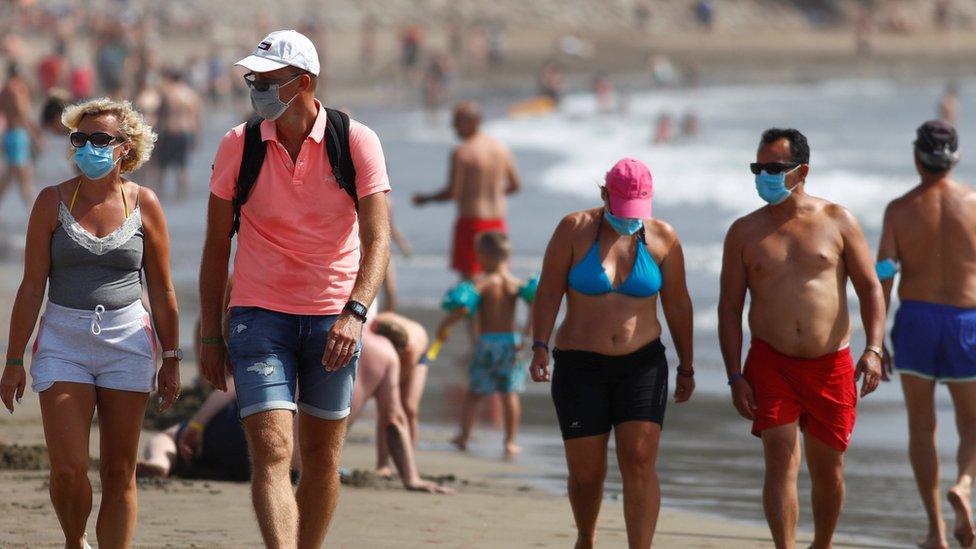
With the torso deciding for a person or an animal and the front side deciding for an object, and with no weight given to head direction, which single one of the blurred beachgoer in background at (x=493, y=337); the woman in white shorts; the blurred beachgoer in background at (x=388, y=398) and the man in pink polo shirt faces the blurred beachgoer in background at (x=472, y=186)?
the blurred beachgoer in background at (x=493, y=337)

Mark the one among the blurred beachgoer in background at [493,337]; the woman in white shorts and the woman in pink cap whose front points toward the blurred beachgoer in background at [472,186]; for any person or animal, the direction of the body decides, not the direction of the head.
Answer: the blurred beachgoer in background at [493,337]

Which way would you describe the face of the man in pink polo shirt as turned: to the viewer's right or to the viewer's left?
to the viewer's left

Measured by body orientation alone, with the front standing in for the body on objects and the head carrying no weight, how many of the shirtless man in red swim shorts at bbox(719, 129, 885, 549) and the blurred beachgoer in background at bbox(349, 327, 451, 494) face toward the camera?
1

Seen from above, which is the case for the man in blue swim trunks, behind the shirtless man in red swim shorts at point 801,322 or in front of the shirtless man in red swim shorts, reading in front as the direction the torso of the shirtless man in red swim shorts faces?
behind

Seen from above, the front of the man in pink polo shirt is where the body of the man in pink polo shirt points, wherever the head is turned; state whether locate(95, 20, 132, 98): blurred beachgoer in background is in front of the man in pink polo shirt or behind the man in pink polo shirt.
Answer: behind

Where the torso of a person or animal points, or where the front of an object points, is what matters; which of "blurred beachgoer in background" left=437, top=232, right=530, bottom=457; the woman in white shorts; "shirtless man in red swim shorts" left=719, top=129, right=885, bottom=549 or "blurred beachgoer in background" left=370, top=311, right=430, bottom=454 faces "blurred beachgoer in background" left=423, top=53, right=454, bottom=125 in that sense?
"blurred beachgoer in background" left=437, top=232, right=530, bottom=457
